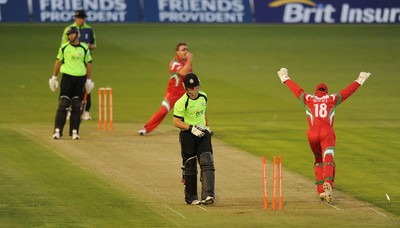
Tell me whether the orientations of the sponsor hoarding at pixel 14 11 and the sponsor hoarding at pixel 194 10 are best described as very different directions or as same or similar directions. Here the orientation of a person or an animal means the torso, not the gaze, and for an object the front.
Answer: same or similar directions

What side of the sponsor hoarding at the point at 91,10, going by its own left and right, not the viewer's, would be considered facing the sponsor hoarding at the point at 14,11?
right

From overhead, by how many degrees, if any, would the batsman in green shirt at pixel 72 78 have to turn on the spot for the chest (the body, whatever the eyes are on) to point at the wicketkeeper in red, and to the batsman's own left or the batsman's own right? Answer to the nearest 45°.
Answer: approximately 45° to the batsman's own left

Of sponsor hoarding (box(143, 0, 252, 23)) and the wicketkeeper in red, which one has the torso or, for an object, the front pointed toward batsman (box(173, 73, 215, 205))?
the sponsor hoarding

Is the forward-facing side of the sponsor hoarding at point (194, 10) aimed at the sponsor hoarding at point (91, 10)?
no

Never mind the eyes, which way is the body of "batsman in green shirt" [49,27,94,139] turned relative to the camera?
toward the camera

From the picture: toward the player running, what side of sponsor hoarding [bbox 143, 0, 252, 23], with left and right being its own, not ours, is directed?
front

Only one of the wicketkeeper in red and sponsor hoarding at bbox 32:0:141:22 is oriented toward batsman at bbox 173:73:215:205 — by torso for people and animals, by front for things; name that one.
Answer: the sponsor hoarding

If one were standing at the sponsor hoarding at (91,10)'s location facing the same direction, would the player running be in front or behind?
in front

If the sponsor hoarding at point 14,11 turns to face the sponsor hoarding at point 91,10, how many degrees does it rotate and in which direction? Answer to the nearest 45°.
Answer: approximately 90° to its left

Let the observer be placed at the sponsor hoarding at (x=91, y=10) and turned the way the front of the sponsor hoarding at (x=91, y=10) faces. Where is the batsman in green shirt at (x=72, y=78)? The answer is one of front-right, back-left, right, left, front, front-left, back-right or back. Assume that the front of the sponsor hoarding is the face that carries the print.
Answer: front

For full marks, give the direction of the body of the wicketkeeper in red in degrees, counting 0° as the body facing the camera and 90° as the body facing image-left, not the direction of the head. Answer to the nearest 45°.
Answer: approximately 180°

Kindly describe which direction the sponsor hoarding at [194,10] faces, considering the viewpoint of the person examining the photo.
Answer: facing the viewer

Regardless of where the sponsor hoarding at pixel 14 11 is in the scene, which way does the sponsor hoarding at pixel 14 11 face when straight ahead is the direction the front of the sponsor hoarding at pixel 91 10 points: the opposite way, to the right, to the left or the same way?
the same way

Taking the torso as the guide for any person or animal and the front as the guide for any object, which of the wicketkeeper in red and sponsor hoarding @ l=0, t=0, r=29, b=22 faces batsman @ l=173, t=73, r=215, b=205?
the sponsor hoarding

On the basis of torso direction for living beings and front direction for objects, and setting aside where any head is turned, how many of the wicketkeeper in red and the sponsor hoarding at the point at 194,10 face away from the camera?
1

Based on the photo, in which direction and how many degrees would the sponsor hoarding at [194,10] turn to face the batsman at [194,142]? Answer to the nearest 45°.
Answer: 0° — it already faces them

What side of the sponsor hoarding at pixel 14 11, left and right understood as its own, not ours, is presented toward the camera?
front
